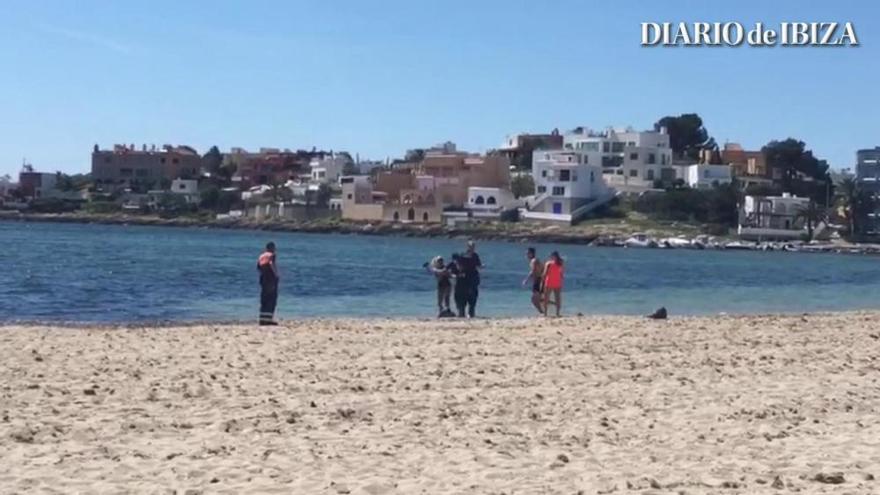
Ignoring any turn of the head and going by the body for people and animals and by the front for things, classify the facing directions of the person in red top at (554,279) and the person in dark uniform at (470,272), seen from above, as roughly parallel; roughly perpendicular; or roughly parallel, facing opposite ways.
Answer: roughly parallel

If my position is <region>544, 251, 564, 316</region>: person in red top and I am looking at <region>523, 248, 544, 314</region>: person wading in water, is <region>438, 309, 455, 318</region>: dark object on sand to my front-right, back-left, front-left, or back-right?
front-left

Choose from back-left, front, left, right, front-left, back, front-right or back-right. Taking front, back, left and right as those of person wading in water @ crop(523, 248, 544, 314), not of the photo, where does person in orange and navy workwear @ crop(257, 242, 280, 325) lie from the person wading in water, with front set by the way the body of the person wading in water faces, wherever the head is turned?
front-left

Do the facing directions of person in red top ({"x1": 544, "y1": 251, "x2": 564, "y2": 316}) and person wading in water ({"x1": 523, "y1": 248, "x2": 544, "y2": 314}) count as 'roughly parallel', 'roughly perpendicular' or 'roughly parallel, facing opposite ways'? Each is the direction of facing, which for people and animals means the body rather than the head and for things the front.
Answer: roughly perpendicular

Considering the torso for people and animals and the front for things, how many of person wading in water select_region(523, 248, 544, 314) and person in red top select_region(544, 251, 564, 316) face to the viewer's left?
1

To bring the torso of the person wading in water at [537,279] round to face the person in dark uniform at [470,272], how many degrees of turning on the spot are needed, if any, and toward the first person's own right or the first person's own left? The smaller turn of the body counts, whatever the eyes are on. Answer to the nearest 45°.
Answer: approximately 45° to the first person's own left

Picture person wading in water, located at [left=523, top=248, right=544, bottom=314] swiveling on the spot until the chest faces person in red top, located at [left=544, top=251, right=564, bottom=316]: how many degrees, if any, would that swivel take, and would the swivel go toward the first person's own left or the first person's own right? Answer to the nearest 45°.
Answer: approximately 135° to the first person's own left

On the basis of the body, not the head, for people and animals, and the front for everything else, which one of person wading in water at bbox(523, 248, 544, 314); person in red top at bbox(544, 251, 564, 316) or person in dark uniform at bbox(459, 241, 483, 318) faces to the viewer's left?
person wading in water at bbox(523, 248, 544, 314)

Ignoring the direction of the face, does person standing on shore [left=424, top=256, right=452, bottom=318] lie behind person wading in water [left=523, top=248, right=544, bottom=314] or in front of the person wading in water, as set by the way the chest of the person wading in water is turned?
in front

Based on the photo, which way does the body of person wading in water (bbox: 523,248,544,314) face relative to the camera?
to the viewer's left

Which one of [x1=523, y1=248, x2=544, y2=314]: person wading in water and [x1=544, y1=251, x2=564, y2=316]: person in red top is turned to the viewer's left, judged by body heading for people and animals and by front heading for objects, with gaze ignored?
[x1=523, y1=248, x2=544, y2=314]: person wading in water
